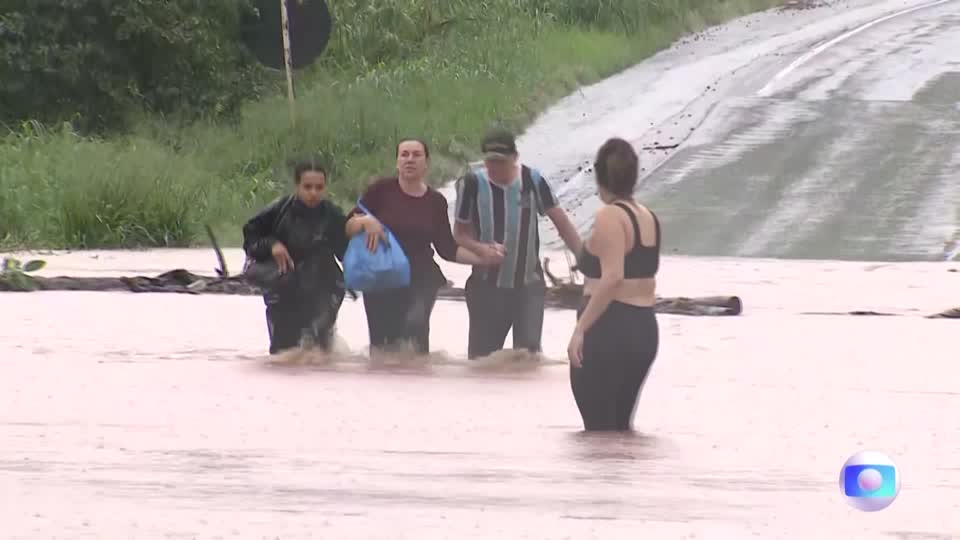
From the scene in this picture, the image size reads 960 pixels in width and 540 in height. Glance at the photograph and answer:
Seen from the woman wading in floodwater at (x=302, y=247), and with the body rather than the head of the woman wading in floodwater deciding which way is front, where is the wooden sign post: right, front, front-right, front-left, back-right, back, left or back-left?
back

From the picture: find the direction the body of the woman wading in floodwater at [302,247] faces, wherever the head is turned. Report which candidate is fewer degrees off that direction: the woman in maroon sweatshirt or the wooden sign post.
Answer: the woman in maroon sweatshirt

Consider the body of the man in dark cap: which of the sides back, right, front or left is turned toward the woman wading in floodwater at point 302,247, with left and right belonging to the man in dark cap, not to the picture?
right

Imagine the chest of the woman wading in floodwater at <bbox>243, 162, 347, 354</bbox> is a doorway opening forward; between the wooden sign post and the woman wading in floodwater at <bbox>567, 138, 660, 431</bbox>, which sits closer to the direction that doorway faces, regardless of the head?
the woman wading in floodwater

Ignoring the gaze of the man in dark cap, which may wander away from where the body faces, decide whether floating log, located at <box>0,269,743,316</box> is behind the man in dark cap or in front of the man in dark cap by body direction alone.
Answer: behind

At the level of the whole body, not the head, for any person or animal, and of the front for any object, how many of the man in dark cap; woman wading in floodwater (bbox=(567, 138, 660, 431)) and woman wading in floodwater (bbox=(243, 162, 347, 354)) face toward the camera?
2

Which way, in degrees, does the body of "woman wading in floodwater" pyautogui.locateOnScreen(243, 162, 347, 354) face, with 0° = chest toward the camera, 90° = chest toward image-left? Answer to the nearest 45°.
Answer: approximately 0°

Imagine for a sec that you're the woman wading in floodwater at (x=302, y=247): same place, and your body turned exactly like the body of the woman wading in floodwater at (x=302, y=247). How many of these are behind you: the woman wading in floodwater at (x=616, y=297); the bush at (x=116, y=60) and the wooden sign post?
2
